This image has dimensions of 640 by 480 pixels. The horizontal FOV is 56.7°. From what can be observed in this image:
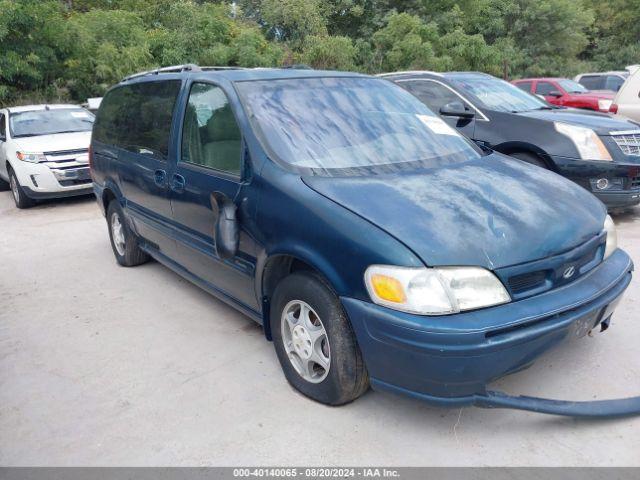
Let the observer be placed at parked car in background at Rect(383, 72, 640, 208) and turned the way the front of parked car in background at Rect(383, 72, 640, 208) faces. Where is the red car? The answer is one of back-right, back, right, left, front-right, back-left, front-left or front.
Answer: back-left

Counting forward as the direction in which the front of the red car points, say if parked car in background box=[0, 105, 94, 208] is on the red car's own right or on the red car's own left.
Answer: on the red car's own right

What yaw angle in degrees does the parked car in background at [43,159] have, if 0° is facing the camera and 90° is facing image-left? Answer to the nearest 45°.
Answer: approximately 315°

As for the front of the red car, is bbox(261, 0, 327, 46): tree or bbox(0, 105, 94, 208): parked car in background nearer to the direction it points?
the parked car in background

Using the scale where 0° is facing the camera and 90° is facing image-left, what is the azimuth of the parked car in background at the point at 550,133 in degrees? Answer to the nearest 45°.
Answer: approximately 315°

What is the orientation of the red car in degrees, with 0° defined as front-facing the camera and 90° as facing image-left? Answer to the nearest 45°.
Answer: approximately 315°

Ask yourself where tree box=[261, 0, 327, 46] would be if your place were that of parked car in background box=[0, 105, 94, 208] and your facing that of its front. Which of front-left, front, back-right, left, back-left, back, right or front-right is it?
left

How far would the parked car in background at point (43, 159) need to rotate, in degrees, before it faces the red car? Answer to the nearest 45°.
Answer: approximately 45° to its left
